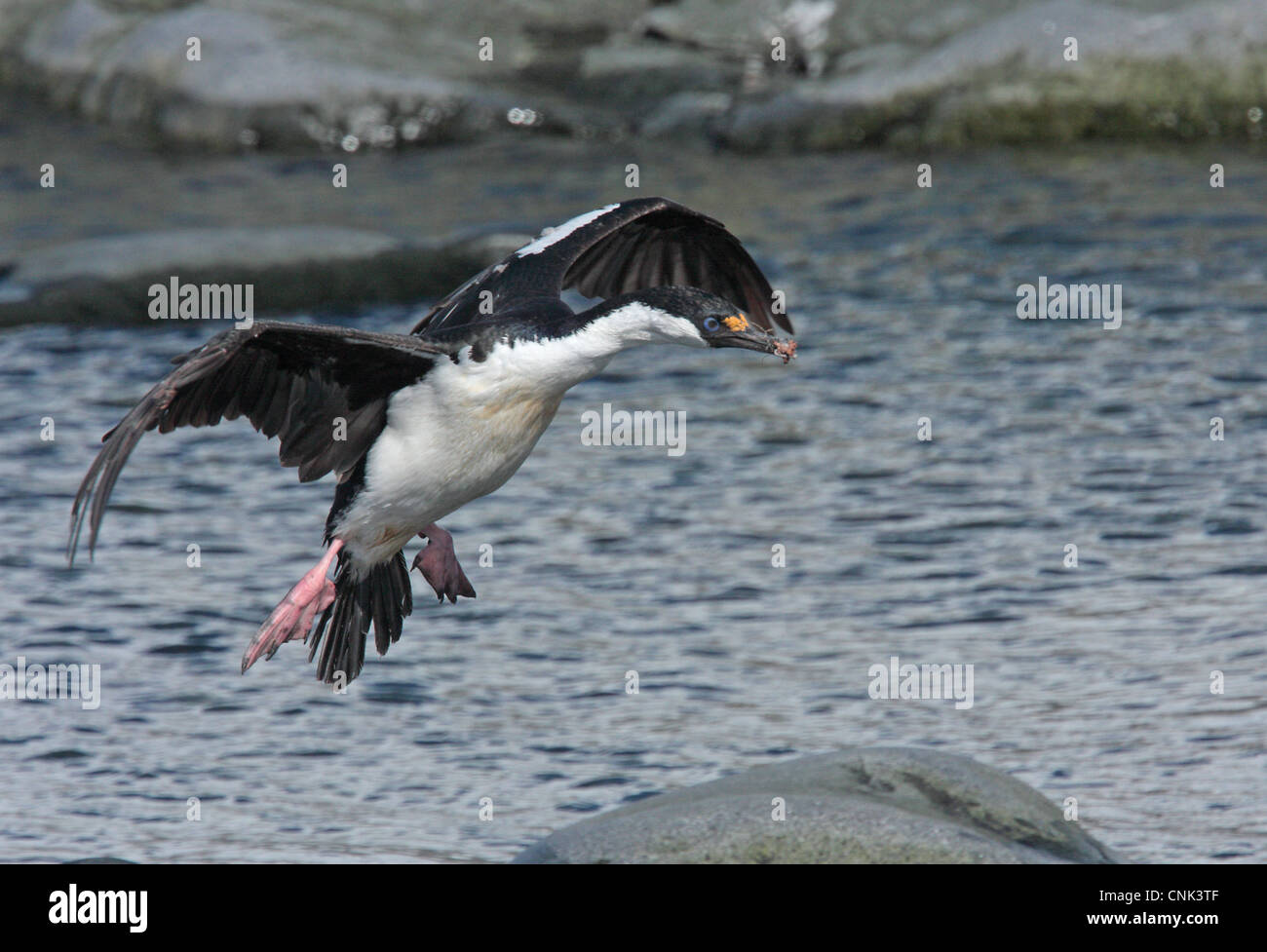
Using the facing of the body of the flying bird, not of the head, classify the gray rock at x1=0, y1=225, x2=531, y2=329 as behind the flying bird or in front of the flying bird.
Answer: behind

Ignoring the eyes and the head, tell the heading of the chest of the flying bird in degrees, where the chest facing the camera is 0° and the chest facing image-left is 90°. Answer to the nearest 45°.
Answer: approximately 315°

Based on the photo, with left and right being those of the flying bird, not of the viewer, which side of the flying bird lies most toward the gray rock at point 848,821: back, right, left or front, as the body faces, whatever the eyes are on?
front

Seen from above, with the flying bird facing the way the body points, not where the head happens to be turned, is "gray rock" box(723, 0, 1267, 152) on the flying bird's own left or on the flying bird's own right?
on the flying bird's own left

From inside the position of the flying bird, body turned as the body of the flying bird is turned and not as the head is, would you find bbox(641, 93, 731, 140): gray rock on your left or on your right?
on your left
